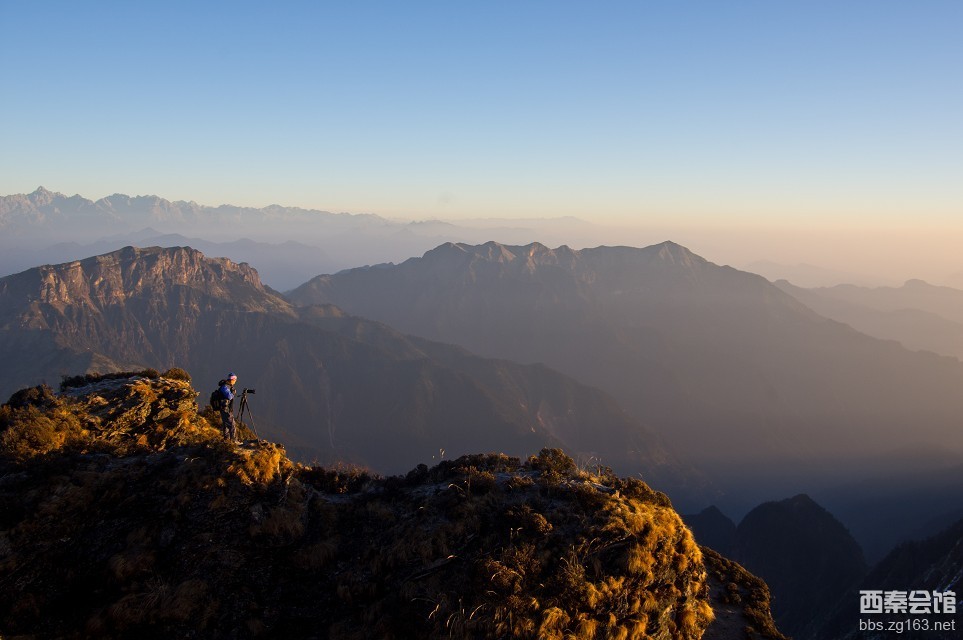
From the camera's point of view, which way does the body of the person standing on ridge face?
to the viewer's right
